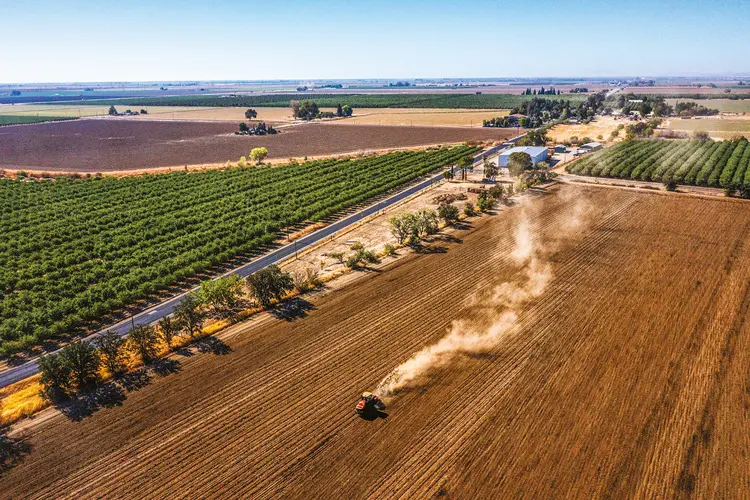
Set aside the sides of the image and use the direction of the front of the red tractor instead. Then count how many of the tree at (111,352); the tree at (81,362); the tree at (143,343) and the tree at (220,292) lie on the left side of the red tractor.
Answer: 0

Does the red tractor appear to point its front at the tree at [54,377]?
no

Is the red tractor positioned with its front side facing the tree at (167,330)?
no

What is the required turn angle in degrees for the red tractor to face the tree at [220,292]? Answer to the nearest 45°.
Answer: approximately 90° to its right

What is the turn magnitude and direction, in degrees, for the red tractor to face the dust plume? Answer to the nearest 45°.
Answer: approximately 180°

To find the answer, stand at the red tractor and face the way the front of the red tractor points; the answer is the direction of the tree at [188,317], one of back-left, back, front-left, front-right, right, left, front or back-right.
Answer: right

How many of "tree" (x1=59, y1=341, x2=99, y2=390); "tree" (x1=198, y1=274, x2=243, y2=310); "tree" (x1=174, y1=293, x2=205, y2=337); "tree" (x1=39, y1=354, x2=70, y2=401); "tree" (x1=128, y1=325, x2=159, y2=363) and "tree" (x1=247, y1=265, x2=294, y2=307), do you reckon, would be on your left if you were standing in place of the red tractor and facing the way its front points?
0

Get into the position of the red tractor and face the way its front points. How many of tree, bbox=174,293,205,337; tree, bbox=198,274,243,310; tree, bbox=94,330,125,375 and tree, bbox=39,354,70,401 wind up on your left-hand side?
0

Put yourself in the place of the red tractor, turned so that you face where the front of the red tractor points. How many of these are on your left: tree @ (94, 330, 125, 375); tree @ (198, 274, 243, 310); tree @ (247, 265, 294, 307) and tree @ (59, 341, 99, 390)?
0

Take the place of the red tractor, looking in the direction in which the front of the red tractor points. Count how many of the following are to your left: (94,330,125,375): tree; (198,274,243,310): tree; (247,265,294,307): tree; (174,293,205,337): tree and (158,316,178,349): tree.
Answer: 0

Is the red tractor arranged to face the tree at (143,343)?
no

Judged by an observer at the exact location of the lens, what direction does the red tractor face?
facing the viewer and to the left of the viewer

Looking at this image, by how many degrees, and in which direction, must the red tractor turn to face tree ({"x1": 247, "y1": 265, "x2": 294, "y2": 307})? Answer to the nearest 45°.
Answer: approximately 90° to its right

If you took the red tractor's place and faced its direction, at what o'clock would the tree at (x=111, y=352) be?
The tree is roughly at 2 o'clock from the red tractor.

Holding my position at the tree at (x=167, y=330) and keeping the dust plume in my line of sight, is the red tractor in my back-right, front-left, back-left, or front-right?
front-right
